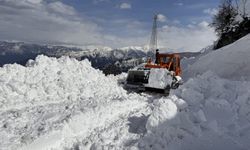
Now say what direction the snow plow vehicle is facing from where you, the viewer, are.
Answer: facing the viewer and to the left of the viewer

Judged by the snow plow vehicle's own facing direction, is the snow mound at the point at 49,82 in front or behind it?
in front
